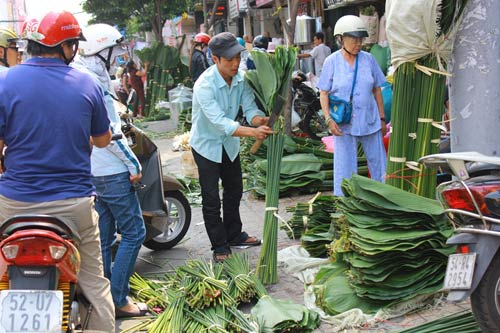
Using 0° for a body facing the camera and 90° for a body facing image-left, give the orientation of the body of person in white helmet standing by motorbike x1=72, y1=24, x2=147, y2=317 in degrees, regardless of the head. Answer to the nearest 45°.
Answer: approximately 270°

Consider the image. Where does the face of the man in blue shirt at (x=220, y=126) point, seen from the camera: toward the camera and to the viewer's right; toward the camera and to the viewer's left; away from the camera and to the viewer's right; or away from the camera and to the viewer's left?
toward the camera and to the viewer's right

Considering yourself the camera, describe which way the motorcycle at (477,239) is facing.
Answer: facing away from the viewer and to the right of the viewer

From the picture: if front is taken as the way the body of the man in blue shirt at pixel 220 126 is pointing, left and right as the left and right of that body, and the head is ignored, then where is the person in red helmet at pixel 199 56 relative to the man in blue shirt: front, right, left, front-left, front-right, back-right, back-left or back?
back-left

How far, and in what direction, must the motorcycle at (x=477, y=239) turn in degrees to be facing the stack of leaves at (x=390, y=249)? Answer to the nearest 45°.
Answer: approximately 90° to its left

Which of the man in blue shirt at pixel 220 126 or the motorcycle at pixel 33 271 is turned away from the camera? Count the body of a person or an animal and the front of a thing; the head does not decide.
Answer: the motorcycle

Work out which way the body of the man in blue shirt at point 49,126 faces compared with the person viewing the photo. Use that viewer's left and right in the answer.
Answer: facing away from the viewer

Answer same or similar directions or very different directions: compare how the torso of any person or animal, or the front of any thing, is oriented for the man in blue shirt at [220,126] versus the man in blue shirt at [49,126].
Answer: very different directions

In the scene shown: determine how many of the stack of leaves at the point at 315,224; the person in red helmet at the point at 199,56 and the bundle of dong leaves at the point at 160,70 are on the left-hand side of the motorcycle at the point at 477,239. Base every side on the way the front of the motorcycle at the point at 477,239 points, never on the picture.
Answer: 3
